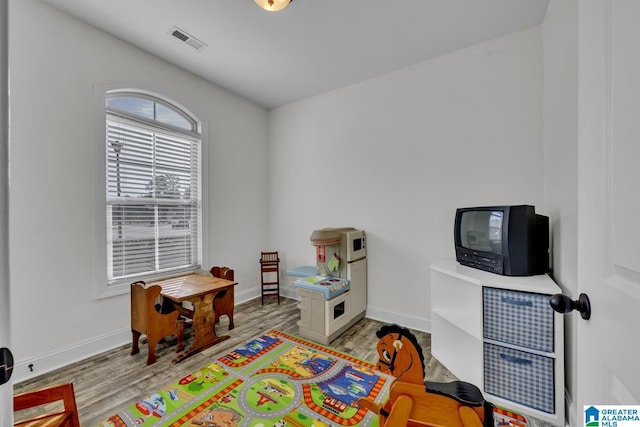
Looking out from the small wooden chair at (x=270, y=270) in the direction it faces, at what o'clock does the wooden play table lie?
The wooden play table is roughly at 1 o'clock from the small wooden chair.

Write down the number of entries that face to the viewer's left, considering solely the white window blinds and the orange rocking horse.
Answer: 1

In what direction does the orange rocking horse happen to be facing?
to the viewer's left

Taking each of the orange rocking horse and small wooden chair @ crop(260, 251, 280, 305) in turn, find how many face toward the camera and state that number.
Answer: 1

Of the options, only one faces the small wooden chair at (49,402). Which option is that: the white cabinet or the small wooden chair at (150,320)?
the white cabinet

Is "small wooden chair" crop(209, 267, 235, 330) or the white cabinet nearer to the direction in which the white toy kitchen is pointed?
the white cabinet

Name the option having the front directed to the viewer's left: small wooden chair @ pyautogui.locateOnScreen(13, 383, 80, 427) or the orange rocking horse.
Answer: the orange rocking horse
